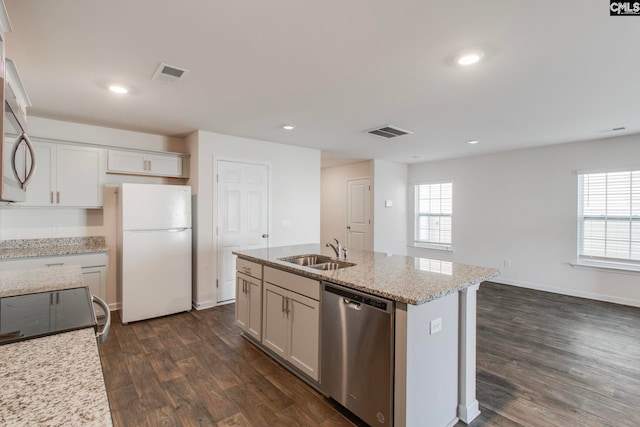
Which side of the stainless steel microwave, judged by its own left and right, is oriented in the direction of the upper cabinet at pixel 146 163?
left

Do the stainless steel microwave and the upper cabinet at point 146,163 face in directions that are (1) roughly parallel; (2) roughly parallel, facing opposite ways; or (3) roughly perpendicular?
roughly perpendicular

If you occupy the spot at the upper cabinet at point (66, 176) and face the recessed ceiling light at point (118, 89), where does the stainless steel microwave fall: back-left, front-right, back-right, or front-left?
front-right

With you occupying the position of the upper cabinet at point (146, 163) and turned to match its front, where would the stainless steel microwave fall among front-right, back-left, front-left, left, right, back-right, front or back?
front

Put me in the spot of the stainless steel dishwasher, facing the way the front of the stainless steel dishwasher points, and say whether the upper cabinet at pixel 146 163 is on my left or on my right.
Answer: on my right

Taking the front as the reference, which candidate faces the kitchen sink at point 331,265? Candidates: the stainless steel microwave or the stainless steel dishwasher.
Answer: the stainless steel microwave

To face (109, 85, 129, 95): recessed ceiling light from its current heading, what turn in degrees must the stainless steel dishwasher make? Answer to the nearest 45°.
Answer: approximately 45° to its right

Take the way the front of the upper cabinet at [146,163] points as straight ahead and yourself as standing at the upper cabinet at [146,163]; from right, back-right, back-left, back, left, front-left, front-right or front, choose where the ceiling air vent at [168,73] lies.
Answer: front

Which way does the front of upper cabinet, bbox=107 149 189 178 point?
toward the camera

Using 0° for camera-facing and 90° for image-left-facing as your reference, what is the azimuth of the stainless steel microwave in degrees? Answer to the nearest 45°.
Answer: approximately 270°

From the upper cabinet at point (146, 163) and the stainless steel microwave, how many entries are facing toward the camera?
1

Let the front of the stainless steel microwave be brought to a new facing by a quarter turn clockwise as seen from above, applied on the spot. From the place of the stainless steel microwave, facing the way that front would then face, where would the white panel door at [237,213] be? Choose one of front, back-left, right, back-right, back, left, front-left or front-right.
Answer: back-left

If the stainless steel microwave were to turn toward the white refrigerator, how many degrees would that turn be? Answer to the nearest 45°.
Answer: approximately 45° to its left
